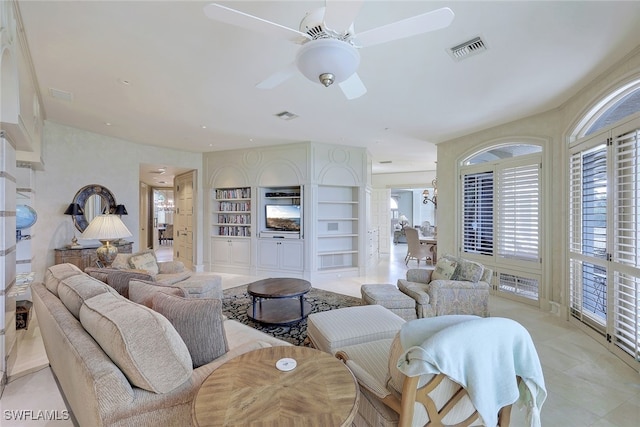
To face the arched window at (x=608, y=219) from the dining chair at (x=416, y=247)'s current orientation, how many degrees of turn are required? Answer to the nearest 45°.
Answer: approximately 90° to its right

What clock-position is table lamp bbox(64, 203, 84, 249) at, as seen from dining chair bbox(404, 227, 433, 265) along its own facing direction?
The table lamp is roughly at 6 o'clock from the dining chair.

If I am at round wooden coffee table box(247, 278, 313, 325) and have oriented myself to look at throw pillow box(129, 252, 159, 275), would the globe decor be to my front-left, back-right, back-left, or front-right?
front-left

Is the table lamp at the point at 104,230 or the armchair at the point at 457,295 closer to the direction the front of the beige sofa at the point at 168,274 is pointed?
the armchair

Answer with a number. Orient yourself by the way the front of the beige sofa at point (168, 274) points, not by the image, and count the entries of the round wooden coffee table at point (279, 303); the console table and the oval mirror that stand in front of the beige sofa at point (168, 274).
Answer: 1

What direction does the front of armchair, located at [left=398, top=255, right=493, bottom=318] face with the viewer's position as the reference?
facing the viewer and to the left of the viewer

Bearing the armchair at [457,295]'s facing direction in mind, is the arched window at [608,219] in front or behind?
behind

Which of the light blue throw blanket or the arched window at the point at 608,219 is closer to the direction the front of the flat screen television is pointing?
the light blue throw blanket

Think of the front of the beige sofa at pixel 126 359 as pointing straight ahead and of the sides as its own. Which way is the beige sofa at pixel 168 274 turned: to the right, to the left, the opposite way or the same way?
to the right

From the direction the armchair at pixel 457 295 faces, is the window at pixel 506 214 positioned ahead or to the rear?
to the rear

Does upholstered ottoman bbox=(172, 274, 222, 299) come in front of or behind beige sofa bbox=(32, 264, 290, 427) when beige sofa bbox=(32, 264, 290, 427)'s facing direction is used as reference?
in front

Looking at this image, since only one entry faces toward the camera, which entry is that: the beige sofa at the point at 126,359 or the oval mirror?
the oval mirror

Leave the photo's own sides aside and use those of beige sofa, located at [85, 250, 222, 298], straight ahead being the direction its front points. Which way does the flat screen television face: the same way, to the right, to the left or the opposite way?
to the right

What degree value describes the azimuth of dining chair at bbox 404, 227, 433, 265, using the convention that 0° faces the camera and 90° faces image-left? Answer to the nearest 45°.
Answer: approximately 225°

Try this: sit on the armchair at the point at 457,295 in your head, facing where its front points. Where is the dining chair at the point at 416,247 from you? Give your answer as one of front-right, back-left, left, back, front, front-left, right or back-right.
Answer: back-right

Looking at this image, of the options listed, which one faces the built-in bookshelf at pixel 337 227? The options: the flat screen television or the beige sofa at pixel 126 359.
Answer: the beige sofa

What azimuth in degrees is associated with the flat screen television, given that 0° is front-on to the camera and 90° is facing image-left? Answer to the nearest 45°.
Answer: approximately 45°
